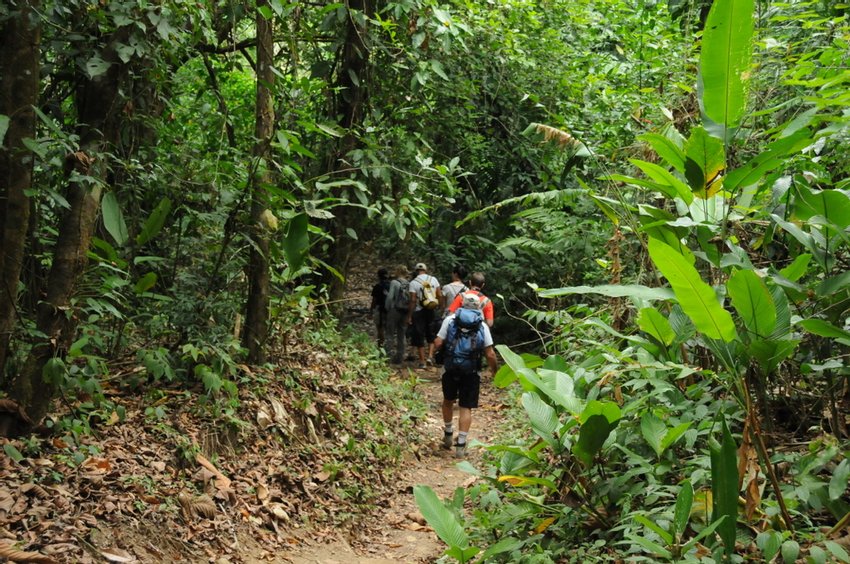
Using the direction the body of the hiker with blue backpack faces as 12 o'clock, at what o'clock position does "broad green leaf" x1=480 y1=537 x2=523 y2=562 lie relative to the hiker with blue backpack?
The broad green leaf is roughly at 6 o'clock from the hiker with blue backpack.

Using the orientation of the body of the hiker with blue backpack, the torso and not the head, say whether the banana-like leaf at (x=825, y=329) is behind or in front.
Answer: behind

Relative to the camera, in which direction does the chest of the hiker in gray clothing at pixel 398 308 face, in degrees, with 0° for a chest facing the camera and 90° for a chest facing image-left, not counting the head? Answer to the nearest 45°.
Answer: approximately 135°

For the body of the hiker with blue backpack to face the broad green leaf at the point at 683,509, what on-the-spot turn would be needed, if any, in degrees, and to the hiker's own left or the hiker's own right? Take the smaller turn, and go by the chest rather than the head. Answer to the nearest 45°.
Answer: approximately 180°

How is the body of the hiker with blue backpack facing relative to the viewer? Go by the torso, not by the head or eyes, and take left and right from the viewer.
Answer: facing away from the viewer

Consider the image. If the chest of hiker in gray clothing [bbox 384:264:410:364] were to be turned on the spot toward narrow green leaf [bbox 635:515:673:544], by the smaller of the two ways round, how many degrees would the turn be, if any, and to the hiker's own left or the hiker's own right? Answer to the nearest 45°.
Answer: approximately 135° to the hiker's own left
